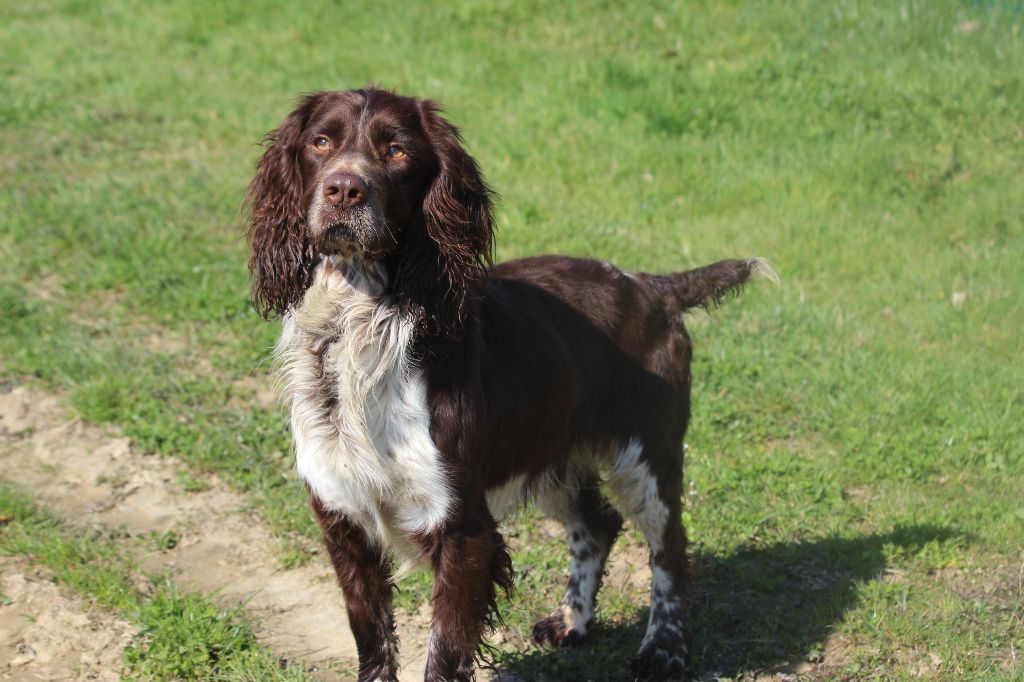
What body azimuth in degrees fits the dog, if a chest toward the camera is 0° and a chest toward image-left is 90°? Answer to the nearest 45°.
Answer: approximately 45°

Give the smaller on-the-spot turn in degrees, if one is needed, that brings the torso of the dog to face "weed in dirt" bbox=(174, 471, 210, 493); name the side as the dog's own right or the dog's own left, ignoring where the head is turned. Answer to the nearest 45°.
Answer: approximately 90° to the dog's own right
